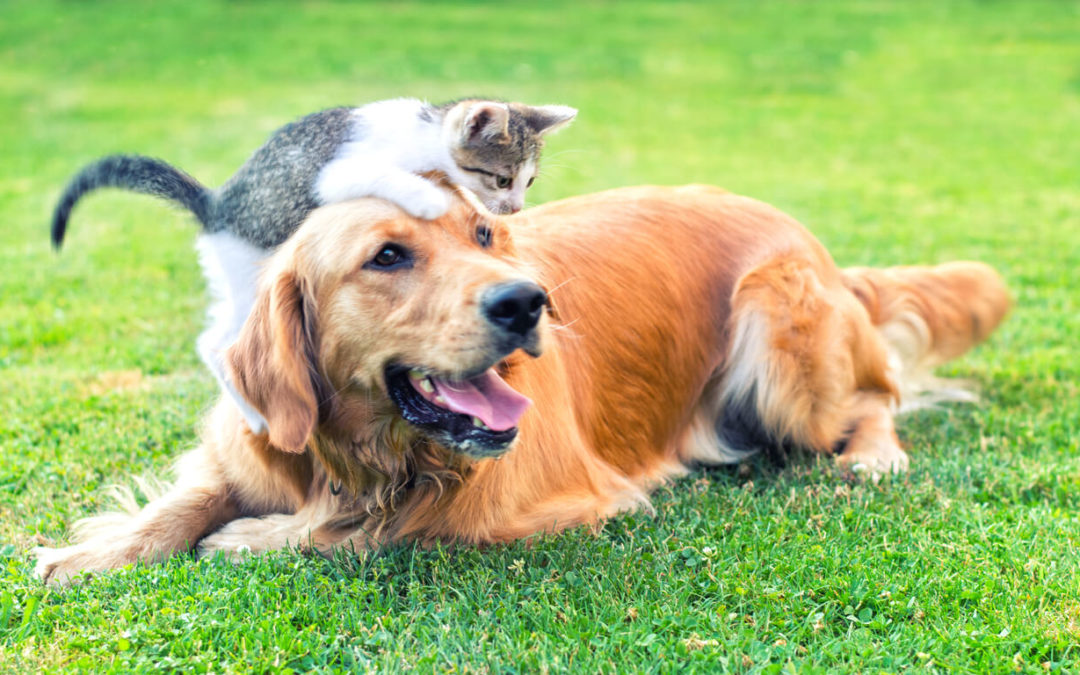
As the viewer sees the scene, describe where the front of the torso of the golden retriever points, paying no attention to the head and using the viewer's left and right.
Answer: facing the viewer and to the left of the viewer

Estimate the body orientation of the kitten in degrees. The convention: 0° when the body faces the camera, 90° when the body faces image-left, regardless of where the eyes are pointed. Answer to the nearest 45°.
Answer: approximately 270°
